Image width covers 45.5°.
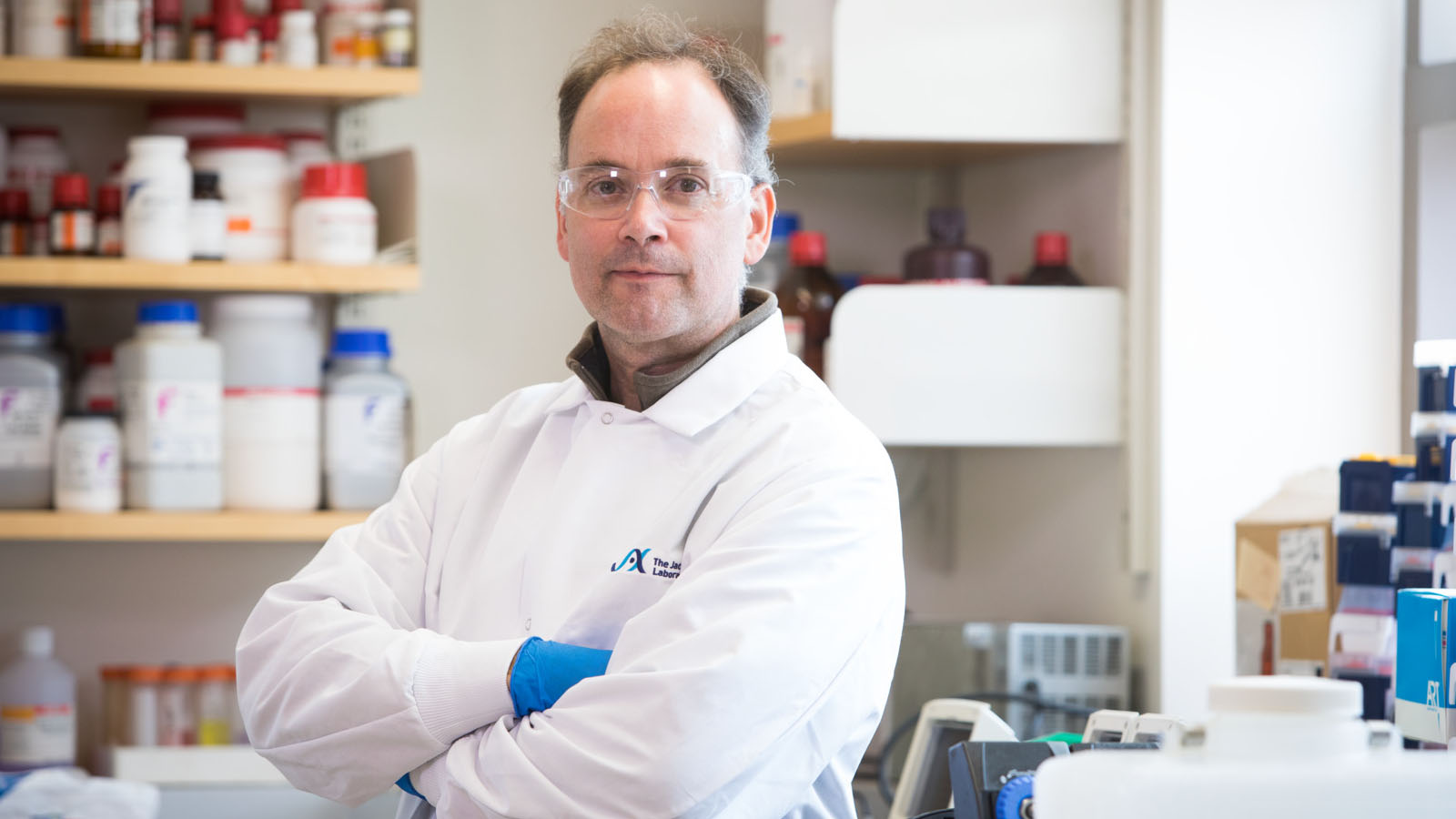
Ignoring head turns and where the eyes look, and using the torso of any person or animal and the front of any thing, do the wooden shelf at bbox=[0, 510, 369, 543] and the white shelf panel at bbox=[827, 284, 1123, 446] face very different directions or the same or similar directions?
same or similar directions

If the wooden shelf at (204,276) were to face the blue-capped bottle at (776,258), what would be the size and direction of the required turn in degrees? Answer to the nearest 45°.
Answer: approximately 90° to its left

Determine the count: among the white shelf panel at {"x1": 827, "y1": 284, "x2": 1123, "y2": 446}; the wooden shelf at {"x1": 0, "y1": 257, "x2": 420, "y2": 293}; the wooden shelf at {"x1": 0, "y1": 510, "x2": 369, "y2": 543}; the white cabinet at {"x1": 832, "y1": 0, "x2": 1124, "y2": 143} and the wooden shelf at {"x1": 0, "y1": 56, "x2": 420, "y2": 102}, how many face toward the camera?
5

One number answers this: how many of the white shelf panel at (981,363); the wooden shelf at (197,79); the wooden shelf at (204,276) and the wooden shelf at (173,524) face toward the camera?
4

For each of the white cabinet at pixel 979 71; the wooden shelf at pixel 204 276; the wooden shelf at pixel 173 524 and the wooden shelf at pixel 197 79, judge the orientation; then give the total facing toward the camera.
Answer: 4

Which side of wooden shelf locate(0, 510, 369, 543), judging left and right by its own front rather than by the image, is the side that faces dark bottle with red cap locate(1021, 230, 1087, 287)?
left

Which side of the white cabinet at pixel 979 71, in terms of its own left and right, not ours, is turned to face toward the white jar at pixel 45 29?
right

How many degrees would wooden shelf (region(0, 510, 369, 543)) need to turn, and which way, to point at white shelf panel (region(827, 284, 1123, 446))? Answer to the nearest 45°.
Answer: approximately 90° to its left

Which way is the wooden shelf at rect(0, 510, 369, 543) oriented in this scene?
toward the camera

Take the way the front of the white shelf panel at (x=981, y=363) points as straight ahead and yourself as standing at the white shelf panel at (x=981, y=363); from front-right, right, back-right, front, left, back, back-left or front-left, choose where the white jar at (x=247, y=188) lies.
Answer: right

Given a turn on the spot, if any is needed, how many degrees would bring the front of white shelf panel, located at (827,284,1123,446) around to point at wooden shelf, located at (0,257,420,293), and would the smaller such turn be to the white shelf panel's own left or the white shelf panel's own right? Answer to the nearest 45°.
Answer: approximately 90° to the white shelf panel's own right

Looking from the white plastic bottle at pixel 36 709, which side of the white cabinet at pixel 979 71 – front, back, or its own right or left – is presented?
right

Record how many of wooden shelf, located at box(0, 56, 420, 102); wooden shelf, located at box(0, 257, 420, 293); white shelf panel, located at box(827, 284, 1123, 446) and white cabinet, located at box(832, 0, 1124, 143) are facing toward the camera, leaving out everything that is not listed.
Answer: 4

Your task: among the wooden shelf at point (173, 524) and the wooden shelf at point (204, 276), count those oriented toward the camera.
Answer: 2

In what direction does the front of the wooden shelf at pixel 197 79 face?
toward the camera
